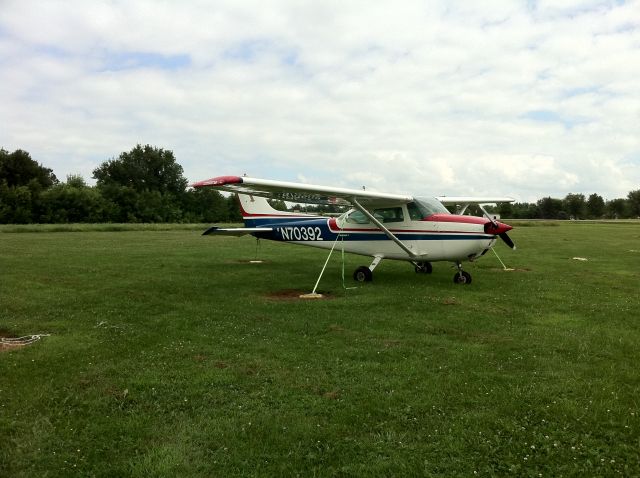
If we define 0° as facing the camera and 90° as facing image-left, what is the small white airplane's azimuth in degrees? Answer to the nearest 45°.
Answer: approximately 315°
